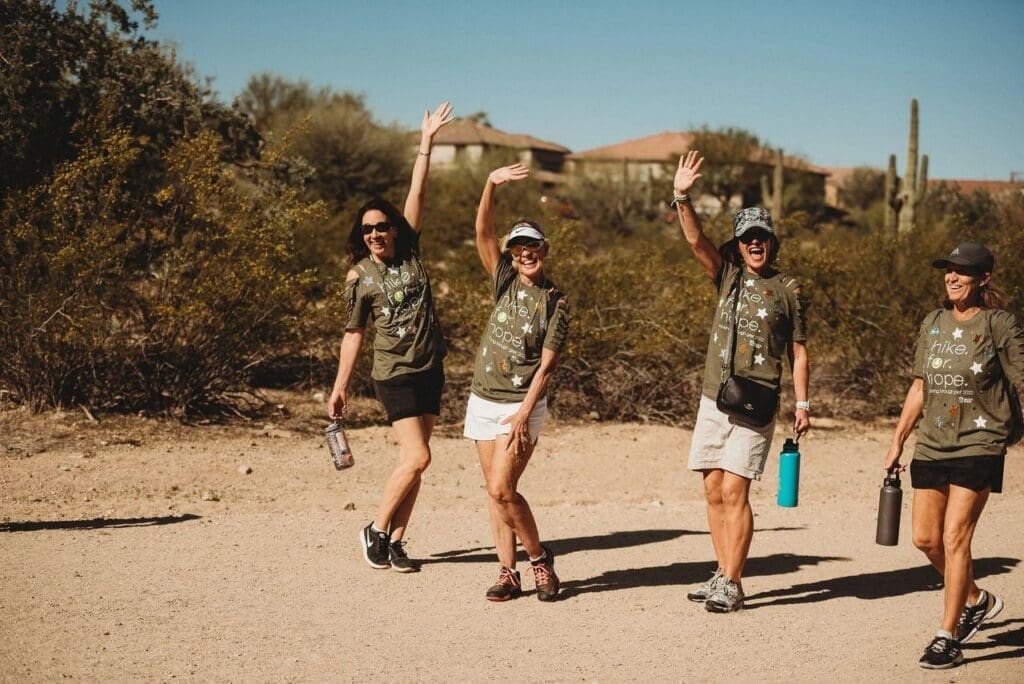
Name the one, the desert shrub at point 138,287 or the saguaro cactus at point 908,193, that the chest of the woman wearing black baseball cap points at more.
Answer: the desert shrub

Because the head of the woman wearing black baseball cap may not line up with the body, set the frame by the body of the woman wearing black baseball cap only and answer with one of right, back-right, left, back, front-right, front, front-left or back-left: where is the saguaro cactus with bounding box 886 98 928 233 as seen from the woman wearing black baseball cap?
back-right

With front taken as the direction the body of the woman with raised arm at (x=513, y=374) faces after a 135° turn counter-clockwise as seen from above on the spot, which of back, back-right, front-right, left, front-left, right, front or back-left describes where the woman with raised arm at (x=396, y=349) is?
left

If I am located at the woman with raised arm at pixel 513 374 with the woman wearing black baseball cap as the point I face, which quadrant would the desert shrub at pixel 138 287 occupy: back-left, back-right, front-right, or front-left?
back-left

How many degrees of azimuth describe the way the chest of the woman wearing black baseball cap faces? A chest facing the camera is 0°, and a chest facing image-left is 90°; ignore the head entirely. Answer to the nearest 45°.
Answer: approximately 45°

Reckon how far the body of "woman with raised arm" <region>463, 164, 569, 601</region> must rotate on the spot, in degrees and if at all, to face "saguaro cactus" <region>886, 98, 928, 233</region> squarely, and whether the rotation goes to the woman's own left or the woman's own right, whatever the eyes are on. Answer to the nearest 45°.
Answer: approximately 135° to the woman's own left

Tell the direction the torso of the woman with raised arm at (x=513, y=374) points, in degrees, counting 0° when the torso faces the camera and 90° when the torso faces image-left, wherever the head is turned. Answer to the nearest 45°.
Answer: approximately 0°

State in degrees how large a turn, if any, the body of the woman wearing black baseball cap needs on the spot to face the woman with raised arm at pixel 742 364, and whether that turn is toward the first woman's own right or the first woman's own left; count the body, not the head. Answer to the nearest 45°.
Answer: approximately 45° to the first woman's own right

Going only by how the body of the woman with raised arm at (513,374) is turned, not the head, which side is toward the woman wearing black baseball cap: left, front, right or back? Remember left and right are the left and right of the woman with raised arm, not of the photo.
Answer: left

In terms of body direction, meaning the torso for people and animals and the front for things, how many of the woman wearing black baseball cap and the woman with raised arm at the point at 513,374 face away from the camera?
0

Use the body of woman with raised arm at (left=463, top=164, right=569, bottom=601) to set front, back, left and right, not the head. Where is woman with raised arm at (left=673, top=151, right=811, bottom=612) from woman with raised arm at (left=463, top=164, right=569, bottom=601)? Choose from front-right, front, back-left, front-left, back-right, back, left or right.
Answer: left
